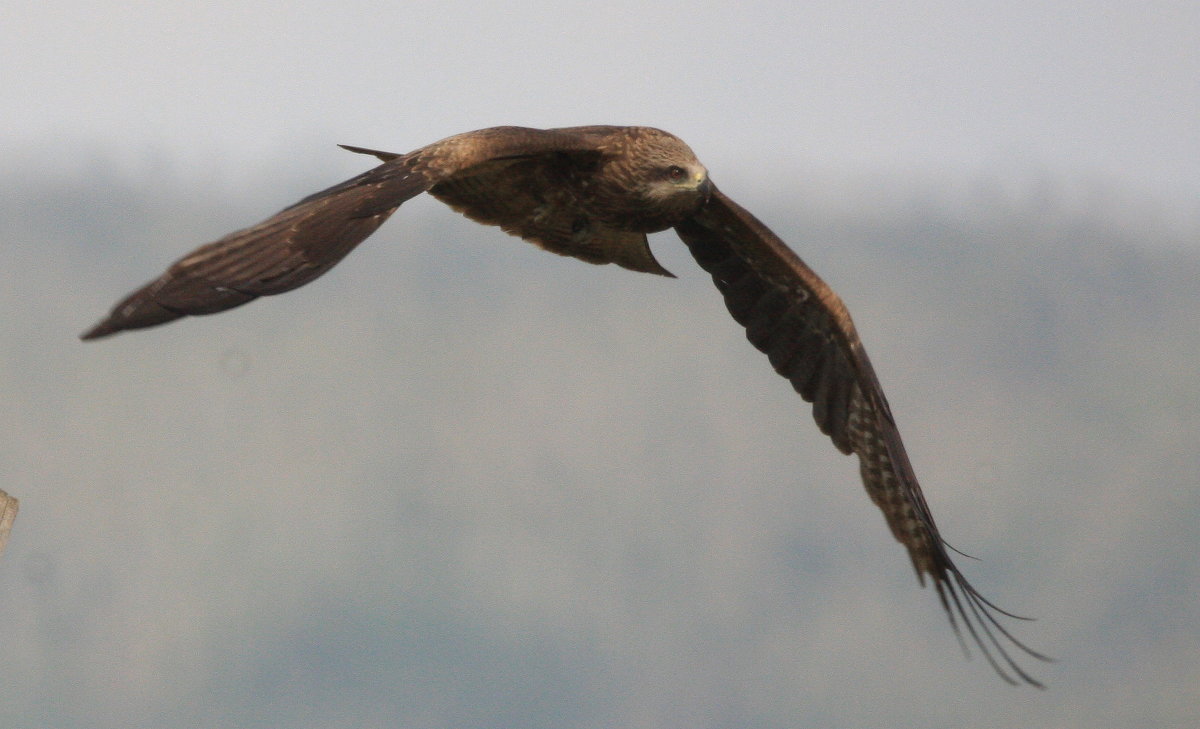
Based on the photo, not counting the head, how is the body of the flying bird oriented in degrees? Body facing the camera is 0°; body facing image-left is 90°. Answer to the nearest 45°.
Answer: approximately 315°
